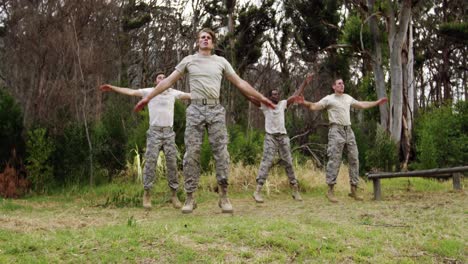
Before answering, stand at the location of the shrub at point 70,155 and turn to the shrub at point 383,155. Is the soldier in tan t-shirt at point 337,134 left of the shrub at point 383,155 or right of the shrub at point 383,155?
right

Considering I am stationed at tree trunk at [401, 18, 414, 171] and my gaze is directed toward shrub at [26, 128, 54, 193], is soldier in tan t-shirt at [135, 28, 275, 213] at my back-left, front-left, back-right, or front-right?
front-left

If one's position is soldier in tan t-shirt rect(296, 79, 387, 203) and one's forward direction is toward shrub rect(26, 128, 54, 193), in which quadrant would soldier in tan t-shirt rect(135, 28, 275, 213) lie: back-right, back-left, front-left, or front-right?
front-left

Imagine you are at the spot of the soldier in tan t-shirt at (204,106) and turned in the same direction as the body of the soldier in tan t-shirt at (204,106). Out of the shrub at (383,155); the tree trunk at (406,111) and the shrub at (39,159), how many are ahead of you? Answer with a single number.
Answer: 0

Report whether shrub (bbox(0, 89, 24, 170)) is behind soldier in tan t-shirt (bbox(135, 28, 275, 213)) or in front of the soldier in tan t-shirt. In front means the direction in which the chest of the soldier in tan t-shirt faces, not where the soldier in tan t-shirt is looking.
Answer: behind

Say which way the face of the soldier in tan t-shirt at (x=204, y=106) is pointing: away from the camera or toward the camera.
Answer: toward the camera

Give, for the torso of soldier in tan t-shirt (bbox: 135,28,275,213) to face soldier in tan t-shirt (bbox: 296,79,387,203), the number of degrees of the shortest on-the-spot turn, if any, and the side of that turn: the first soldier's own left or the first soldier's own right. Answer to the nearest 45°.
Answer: approximately 135° to the first soldier's own left

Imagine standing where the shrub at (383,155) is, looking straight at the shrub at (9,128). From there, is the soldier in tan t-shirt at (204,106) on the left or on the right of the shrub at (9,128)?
left

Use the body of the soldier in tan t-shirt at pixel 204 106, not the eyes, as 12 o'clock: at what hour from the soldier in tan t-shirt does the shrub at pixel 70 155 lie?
The shrub is roughly at 5 o'clock from the soldier in tan t-shirt.

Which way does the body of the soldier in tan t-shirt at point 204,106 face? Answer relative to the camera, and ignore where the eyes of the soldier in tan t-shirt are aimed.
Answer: toward the camera

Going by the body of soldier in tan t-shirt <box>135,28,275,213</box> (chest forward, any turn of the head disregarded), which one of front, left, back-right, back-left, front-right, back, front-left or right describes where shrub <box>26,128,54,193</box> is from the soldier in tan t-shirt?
back-right

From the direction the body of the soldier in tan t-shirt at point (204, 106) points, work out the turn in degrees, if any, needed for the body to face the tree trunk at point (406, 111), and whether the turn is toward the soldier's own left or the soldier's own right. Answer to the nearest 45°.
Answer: approximately 135° to the soldier's own left

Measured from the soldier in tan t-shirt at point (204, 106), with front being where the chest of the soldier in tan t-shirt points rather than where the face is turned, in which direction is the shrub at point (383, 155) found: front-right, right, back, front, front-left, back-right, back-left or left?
back-left

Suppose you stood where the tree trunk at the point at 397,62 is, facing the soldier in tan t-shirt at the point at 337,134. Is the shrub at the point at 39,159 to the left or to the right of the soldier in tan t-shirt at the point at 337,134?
right
